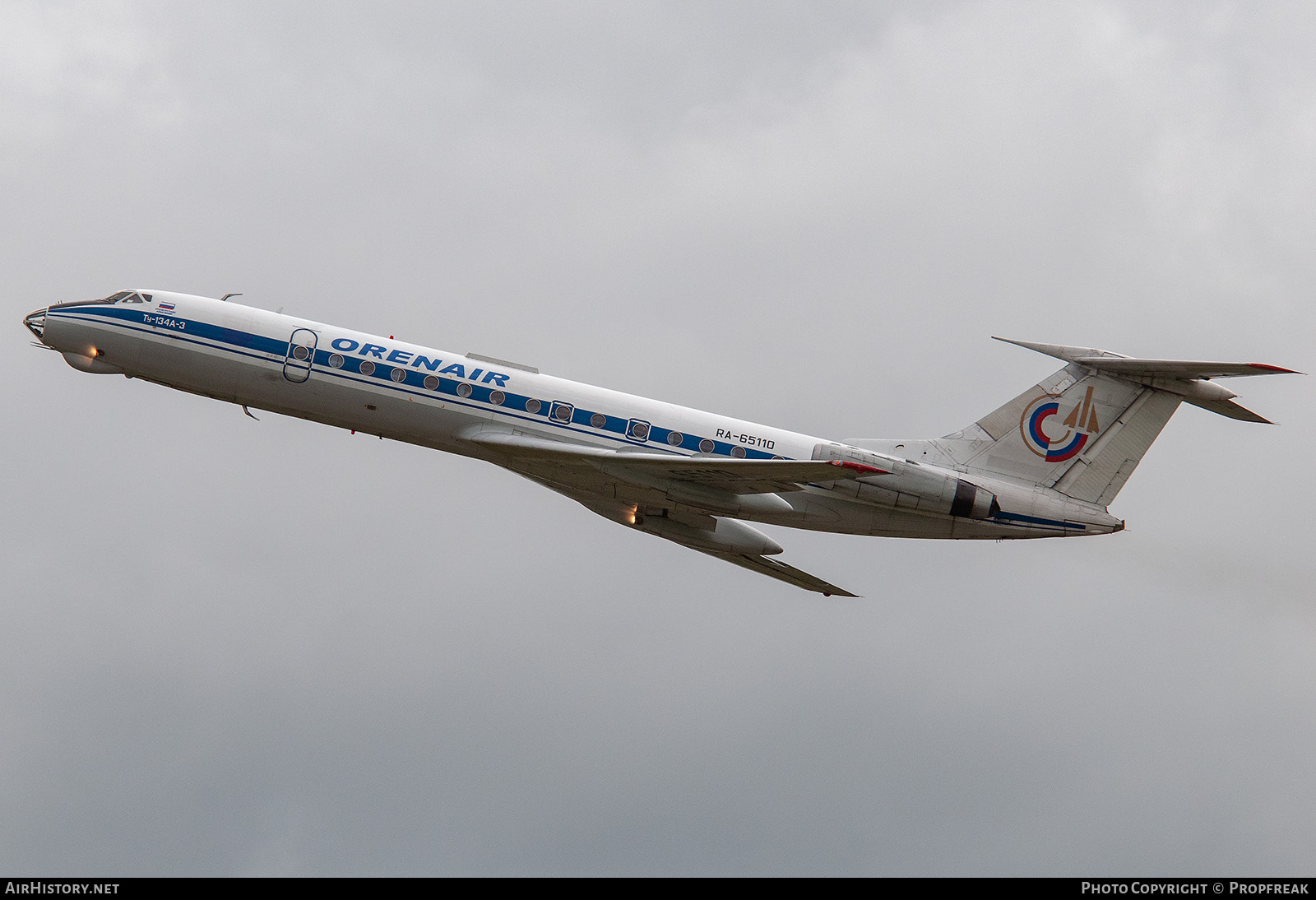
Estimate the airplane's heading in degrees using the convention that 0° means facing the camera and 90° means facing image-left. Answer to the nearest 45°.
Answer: approximately 90°
